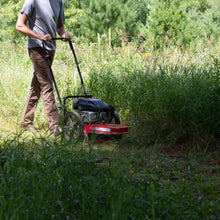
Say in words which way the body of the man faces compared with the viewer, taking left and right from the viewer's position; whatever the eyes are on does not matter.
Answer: facing the viewer and to the right of the viewer
